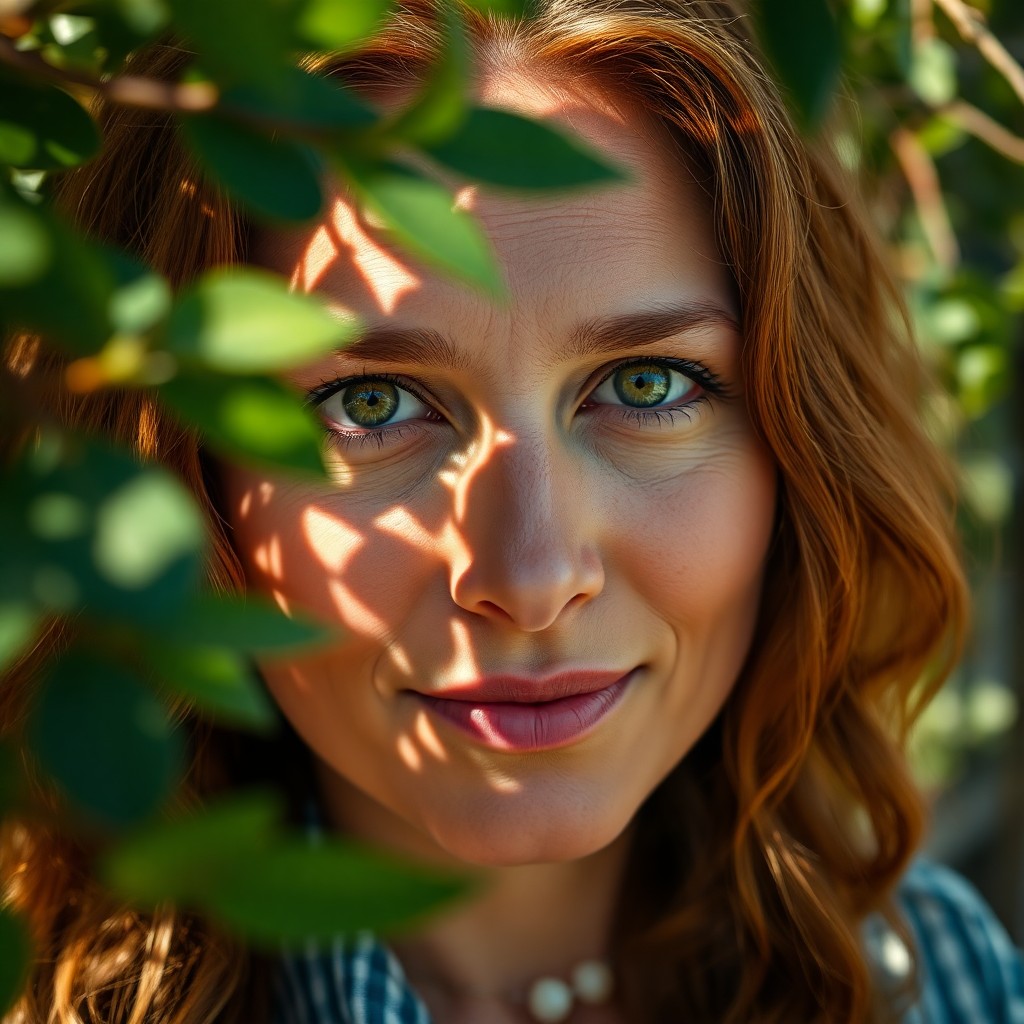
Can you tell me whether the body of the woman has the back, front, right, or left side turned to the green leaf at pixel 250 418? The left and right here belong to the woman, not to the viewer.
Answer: front

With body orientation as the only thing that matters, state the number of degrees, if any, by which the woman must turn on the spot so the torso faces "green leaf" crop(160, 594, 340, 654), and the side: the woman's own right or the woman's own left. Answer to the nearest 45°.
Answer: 0° — they already face it

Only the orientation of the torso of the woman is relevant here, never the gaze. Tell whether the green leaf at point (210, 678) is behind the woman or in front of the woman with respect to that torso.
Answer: in front

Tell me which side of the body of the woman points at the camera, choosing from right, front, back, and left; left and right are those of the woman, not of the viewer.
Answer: front

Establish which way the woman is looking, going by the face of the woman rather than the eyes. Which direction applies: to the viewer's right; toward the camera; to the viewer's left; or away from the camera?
toward the camera

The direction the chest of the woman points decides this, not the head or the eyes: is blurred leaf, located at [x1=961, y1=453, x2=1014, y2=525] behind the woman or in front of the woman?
behind

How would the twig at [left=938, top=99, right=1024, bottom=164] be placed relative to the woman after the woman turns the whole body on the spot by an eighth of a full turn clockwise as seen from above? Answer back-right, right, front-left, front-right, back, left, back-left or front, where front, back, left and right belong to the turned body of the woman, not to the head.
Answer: back
